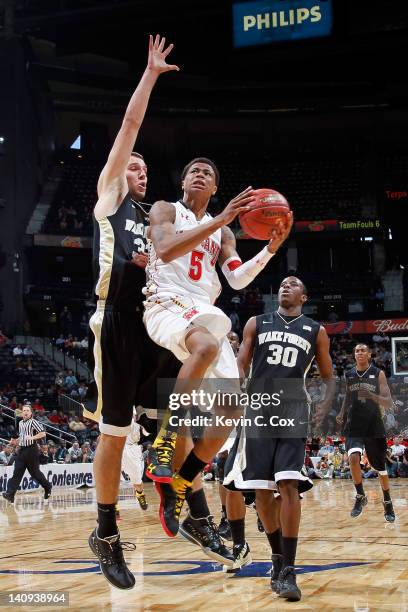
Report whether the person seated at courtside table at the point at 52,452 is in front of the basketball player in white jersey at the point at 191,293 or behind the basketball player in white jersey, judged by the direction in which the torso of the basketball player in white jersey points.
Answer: behind

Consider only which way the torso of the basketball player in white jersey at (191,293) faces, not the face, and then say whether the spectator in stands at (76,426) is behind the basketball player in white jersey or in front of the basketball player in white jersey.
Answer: behind

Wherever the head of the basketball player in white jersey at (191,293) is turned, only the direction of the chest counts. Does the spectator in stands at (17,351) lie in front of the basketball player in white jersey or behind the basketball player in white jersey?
behind

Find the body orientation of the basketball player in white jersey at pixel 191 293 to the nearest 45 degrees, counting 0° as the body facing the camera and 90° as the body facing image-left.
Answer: approximately 315°

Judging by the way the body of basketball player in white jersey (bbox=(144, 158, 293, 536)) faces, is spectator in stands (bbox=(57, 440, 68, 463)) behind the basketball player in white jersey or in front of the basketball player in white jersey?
behind

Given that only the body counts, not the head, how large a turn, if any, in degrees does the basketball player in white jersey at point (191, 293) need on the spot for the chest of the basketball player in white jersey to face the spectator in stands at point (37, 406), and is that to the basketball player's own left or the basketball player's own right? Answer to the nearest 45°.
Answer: approximately 135° to the basketball player's own left

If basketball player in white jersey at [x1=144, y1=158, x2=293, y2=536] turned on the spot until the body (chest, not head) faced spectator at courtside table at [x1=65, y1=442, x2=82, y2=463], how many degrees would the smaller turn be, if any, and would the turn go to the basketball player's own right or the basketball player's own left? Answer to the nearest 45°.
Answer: approximately 135° to the basketball player's own left

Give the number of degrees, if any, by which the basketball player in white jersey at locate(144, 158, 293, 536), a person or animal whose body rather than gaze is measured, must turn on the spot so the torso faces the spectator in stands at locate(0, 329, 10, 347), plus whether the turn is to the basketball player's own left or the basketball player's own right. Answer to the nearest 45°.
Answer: approximately 135° to the basketball player's own left
